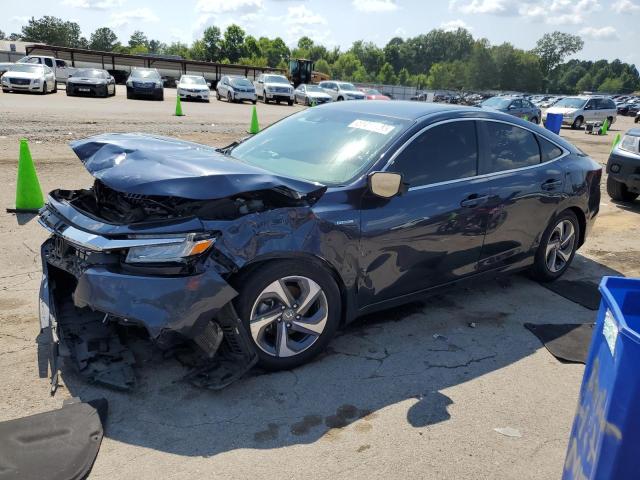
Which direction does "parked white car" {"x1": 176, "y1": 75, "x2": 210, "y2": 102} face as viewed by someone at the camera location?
facing the viewer

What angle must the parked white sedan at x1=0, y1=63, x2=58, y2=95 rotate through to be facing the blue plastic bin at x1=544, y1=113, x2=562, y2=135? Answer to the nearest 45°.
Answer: approximately 90° to its left

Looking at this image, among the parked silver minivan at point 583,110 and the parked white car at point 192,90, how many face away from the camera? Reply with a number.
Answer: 0

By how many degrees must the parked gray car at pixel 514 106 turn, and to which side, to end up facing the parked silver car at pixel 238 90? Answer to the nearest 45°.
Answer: approximately 45° to its right

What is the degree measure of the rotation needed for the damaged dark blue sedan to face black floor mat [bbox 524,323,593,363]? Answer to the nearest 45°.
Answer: approximately 135° to its left

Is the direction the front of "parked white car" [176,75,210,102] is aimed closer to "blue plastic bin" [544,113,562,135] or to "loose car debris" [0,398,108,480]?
the loose car debris

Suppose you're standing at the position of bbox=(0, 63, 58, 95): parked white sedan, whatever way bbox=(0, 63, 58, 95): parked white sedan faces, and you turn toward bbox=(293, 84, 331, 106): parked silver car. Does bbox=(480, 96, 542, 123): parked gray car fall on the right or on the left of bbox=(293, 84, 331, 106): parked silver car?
right

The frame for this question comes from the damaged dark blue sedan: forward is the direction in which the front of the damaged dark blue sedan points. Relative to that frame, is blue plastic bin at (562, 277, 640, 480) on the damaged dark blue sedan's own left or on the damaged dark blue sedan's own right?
on the damaged dark blue sedan's own left

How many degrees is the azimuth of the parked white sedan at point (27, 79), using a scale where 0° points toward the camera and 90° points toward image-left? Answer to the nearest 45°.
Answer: approximately 45°

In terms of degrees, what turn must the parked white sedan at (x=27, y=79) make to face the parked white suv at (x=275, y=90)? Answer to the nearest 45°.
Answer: approximately 135° to its left

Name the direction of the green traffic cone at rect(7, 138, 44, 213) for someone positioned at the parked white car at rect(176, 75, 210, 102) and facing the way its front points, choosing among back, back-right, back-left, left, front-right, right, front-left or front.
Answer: front

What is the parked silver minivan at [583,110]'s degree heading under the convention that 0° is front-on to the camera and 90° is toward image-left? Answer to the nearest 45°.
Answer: approximately 45°
